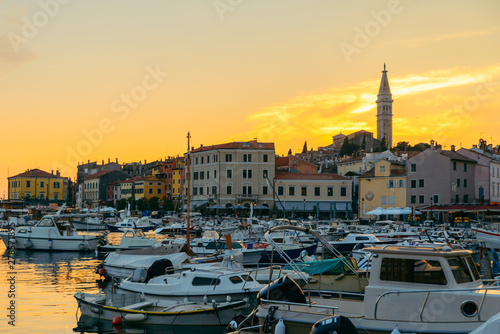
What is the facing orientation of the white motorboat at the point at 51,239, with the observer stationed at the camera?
facing to the left of the viewer

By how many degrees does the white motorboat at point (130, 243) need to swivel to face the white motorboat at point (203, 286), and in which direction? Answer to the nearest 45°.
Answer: approximately 90° to its right

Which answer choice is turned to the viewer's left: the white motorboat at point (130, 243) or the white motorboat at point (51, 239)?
the white motorboat at point (51, 239)

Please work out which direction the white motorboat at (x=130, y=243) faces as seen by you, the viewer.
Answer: facing to the right of the viewer
